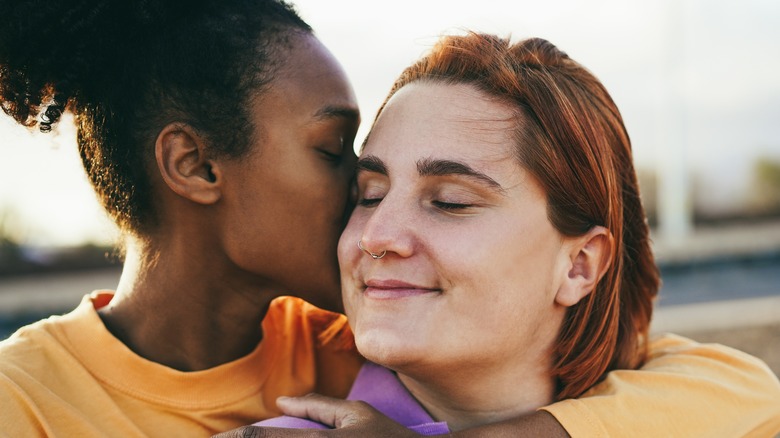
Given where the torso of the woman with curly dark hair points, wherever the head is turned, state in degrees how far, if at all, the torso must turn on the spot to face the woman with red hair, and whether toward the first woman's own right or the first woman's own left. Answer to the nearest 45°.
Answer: approximately 45° to the first woman's own left

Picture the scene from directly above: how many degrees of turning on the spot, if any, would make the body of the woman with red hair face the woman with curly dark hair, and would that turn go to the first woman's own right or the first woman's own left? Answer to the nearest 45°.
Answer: approximately 45° to the first woman's own right

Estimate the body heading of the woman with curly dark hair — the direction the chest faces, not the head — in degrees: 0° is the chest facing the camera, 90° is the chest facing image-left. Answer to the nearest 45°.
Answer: approximately 315°

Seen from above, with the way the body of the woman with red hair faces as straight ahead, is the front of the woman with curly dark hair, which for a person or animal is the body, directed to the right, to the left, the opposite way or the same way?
to the left

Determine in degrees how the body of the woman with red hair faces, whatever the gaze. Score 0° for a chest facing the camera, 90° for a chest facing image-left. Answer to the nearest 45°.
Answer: approximately 45°

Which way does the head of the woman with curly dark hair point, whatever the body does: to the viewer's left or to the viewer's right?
to the viewer's right
